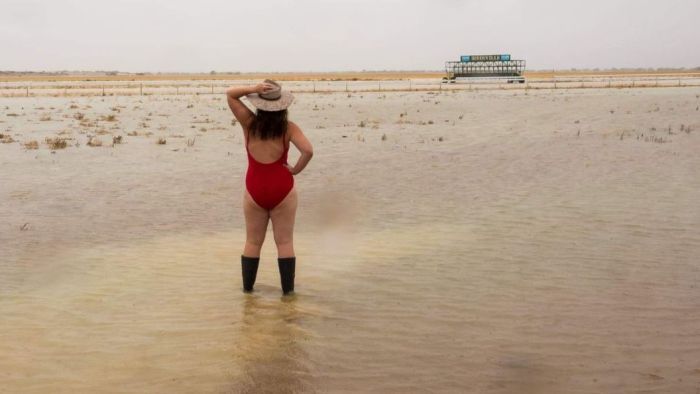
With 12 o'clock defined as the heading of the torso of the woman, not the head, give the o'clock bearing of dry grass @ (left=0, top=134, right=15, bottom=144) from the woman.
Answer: The dry grass is roughly at 11 o'clock from the woman.

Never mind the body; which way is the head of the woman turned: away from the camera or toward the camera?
away from the camera

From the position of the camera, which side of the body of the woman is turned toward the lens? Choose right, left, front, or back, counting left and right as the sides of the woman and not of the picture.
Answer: back
